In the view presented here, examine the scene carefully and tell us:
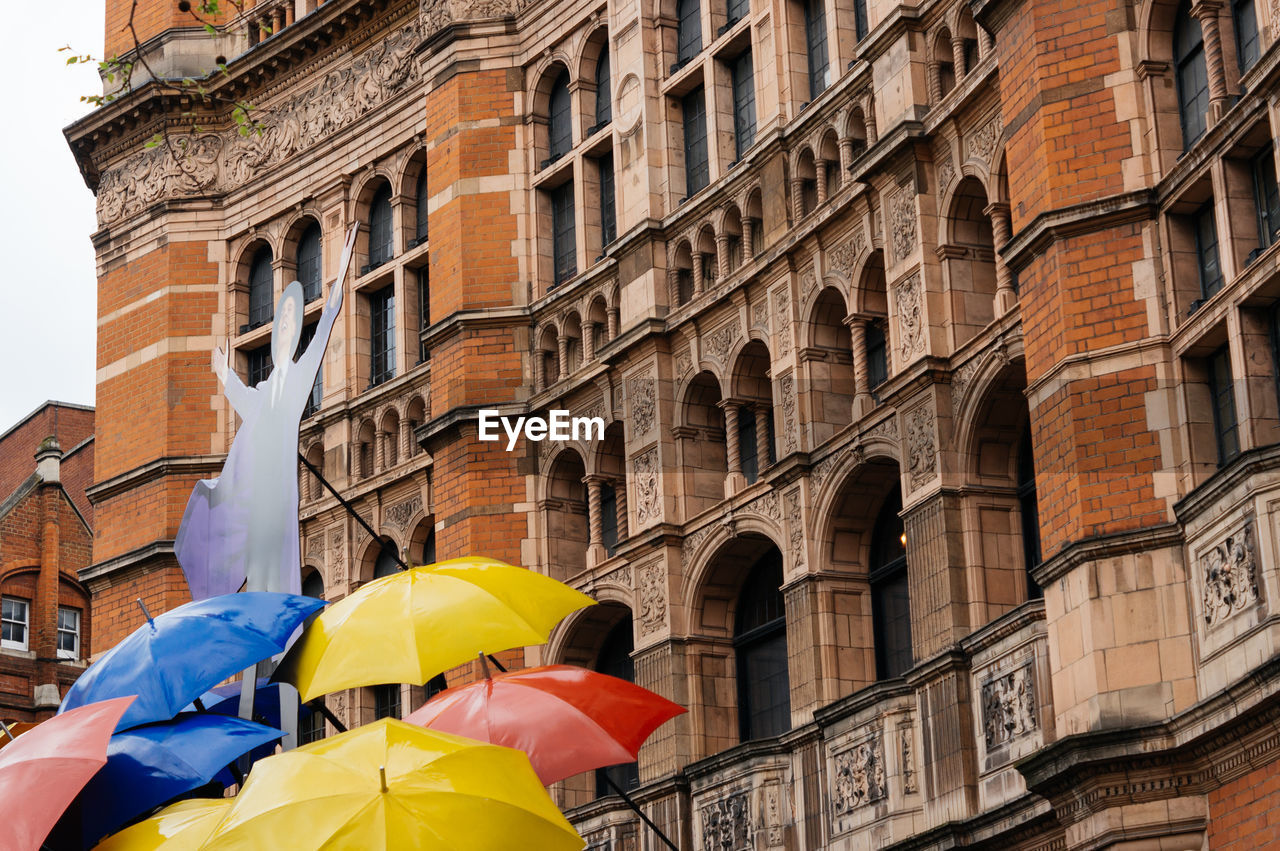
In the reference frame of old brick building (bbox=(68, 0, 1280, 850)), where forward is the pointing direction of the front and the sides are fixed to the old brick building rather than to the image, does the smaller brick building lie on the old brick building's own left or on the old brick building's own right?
on the old brick building's own right

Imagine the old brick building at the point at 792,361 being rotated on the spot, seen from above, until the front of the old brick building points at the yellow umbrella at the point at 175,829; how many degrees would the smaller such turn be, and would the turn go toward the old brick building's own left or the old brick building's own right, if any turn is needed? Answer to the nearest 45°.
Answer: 0° — it already faces it

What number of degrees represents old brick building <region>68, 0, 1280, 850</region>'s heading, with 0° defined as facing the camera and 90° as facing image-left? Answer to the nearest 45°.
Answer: approximately 45°

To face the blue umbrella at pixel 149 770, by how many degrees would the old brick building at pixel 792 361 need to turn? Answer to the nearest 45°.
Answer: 0° — it already faces it

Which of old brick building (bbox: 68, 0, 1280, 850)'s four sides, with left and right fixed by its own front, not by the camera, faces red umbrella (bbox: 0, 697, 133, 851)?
front

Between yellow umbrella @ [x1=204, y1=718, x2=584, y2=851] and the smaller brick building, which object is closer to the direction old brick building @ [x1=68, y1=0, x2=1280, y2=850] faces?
the yellow umbrella

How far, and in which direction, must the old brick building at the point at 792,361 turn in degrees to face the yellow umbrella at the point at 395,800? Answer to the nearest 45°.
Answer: approximately 45° to its left
